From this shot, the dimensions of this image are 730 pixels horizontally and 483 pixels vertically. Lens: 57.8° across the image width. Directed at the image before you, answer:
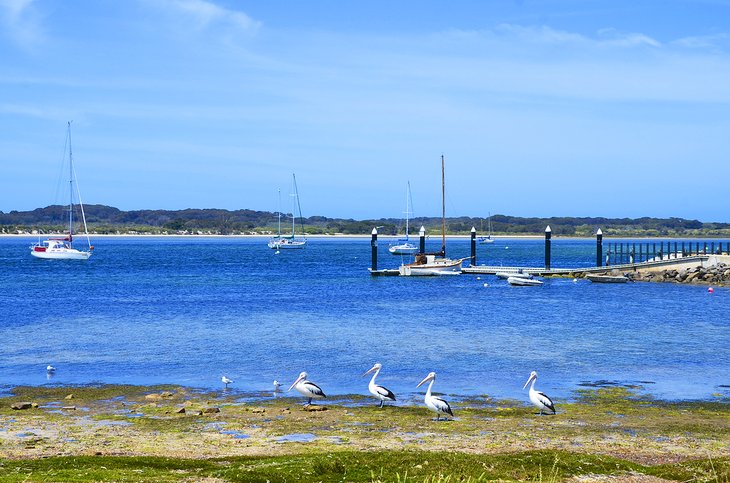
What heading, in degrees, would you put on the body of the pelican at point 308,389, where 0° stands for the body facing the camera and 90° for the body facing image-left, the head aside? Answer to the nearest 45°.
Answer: approximately 90°

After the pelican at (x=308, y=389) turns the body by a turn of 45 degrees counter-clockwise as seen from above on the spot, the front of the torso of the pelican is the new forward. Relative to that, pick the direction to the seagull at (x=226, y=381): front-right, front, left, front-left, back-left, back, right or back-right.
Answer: right
